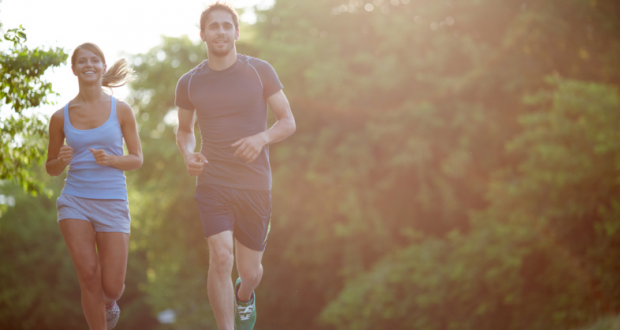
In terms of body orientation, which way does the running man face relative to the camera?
toward the camera

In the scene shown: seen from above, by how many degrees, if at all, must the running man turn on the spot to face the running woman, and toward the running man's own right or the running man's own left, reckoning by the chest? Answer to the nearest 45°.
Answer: approximately 90° to the running man's own right

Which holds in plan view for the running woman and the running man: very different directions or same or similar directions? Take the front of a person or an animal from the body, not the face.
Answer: same or similar directions

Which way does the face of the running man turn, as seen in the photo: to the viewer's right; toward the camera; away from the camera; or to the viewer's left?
toward the camera

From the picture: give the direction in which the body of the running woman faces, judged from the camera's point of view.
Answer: toward the camera

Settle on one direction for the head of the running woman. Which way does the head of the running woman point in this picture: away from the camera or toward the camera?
toward the camera

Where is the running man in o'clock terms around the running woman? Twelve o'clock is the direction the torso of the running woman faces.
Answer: The running man is roughly at 9 o'clock from the running woman.

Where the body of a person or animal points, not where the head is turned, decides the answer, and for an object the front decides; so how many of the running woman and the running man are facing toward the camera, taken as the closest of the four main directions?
2
